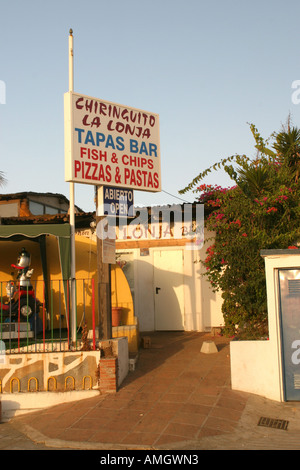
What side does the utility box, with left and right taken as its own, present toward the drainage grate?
front

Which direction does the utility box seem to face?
toward the camera

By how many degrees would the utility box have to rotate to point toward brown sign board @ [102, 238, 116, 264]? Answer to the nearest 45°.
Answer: approximately 90° to its right

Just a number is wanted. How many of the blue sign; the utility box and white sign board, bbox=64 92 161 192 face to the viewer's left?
0

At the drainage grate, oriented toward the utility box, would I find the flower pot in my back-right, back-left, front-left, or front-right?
front-left

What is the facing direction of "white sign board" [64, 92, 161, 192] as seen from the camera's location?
facing the viewer and to the right of the viewer

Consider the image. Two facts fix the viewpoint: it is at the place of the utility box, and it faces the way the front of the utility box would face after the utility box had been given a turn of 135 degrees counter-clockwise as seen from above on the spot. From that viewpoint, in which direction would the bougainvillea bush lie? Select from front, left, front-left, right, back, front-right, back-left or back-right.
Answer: front-left
